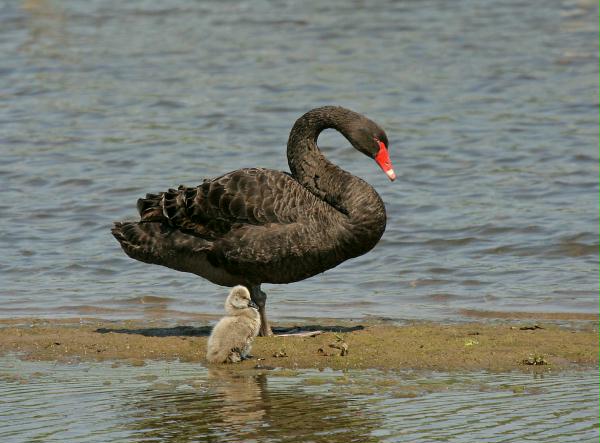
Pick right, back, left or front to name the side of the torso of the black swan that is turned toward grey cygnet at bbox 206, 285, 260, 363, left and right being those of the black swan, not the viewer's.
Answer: right

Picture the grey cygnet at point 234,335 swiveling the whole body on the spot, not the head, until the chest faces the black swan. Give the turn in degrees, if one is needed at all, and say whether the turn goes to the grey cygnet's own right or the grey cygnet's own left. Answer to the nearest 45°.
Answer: approximately 90° to the grey cygnet's own left

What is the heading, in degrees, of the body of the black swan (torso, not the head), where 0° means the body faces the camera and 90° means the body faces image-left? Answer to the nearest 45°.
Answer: approximately 270°

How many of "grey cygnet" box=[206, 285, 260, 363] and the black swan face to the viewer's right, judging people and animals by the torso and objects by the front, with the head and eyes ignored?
2

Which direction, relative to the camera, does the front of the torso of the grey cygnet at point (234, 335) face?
to the viewer's right
